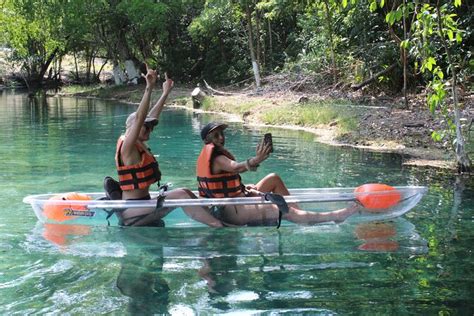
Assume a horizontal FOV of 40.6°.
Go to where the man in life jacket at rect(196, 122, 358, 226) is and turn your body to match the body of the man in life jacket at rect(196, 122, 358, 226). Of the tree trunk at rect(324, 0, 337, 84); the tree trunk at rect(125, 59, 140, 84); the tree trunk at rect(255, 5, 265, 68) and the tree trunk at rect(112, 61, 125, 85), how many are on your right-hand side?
0

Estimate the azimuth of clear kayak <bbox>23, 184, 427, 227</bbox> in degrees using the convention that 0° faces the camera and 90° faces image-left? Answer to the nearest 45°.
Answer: approximately 270°

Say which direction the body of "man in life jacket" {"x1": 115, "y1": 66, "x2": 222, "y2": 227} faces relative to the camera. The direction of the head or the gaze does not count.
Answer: to the viewer's right

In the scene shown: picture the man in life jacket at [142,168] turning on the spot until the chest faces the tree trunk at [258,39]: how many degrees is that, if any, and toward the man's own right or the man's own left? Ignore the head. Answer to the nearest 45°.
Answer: approximately 90° to the man's own left

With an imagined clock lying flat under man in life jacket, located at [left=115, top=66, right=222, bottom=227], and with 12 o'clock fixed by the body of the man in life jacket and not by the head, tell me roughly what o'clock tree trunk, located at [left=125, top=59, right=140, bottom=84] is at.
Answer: The tree trunk is roughly at 9 o'clock from the man in life jacket.

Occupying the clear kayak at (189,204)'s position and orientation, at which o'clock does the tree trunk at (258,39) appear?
The tree trunk is roughly at 9 o'clock from the clear kayak.

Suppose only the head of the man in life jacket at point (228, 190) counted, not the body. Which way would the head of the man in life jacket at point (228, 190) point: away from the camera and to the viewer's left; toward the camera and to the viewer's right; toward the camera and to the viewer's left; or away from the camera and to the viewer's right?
toward the camera and to the viewer's right

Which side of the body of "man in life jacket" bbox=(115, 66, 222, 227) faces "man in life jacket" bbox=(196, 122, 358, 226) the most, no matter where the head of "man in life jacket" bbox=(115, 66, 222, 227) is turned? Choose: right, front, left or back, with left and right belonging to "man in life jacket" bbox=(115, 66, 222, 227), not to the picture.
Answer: front

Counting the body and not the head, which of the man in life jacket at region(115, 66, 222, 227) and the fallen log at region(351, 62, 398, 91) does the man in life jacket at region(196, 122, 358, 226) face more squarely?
the fallen log

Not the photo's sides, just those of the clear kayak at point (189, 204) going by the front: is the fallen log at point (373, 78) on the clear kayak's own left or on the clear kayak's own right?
on the clear kayak's own left

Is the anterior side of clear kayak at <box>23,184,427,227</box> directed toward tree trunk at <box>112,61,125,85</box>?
no

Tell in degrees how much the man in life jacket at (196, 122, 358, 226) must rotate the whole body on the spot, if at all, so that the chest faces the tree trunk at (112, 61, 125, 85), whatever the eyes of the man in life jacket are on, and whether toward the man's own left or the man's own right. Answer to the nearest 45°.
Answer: approximately 90° to the man's own left

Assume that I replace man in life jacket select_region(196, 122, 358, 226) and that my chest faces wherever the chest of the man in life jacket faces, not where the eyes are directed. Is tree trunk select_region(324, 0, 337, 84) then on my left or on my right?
on my left

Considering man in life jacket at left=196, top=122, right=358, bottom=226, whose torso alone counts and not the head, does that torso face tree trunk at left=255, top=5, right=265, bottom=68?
no

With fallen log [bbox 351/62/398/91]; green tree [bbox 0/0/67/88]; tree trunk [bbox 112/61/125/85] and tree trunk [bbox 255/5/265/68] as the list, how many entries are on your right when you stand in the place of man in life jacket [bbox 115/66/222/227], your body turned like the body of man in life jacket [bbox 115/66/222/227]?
0

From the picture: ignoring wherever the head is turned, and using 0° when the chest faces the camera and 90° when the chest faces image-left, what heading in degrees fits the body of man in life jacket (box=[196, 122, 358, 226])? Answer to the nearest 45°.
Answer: approximately 270°
